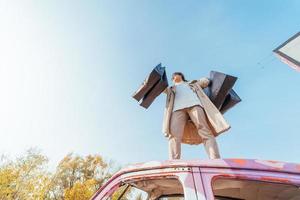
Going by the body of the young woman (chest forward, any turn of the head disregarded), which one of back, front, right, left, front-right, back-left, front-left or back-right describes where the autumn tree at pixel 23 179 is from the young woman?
back-right

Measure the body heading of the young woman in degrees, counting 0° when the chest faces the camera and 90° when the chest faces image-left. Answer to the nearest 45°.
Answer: approximately 0°

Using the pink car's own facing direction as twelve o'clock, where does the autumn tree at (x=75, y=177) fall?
The autumn tree is roughly at 2 o'clock from the pink car.

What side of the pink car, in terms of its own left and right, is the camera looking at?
left

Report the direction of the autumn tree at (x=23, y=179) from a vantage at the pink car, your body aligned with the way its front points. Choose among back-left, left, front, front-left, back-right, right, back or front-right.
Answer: front-right
